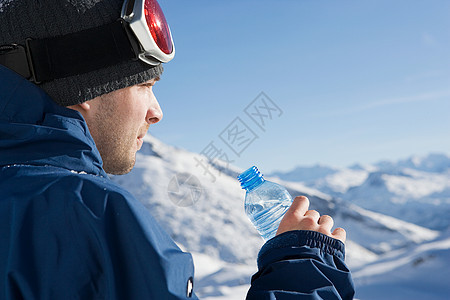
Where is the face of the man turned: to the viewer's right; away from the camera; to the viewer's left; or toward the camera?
to the viewer's right

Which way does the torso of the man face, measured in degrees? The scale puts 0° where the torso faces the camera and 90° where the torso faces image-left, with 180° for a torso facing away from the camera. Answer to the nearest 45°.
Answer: approximately 225°
